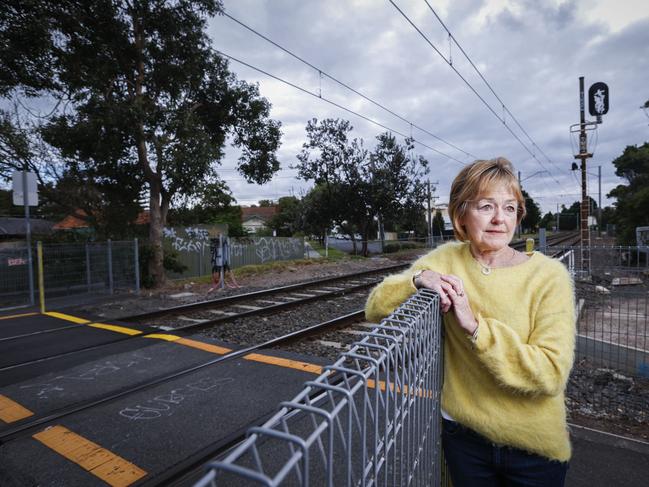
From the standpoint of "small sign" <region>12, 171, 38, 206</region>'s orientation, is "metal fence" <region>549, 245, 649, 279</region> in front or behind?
behind

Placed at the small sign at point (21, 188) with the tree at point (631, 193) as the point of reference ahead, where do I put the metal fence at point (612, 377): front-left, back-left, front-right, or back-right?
front-right

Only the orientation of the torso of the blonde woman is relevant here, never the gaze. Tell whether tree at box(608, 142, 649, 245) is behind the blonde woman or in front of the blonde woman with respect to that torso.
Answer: behind

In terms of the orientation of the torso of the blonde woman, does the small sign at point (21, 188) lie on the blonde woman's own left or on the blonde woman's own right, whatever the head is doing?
on the blonde woman's own right

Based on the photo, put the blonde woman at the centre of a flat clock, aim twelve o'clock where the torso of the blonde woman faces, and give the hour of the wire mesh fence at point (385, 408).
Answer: The wire mesh fence is roughly at 1 o'clock from the blonde woman.

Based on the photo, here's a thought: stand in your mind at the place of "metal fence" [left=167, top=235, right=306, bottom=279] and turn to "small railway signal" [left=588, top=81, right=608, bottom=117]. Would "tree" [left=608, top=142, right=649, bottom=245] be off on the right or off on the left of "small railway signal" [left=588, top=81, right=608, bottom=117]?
left

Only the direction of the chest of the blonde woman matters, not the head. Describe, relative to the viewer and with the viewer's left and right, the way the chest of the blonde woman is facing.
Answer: facing the viewer

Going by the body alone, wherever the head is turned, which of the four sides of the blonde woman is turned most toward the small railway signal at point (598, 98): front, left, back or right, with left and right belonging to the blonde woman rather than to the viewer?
back

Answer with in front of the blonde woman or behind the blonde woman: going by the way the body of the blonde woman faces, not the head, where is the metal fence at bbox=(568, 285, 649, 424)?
behind
